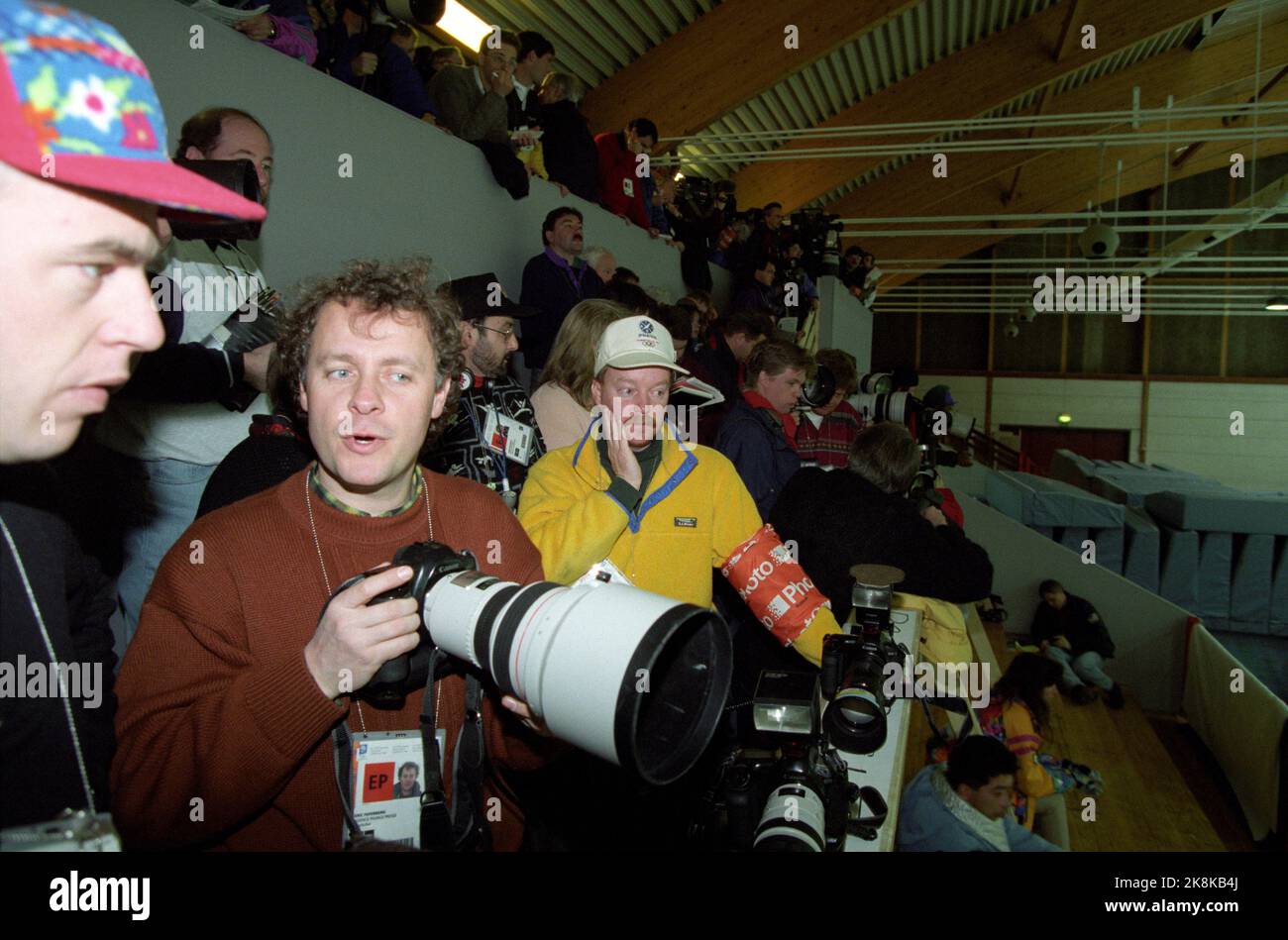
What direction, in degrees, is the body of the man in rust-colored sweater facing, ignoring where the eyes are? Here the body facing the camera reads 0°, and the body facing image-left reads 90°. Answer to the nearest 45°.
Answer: approximately 0°

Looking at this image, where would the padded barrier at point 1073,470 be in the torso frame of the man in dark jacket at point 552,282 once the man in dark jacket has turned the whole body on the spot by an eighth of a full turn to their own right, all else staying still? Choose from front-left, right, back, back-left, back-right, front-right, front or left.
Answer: back-left

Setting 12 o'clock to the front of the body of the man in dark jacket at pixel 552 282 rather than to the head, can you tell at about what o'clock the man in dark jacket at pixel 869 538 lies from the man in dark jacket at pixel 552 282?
the man in dark jacket at pixel 869 538 is roughly at 12 o'clock from the man in dark jacket at pixel 552 282.

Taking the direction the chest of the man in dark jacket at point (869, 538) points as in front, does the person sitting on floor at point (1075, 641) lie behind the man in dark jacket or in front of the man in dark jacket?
in front

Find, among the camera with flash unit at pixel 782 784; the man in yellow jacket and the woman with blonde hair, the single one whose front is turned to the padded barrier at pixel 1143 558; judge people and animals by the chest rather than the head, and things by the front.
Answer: the woman with blonde hair

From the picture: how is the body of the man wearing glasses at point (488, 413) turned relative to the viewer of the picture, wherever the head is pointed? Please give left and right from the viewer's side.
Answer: facing the viewer and to the right of the viewer

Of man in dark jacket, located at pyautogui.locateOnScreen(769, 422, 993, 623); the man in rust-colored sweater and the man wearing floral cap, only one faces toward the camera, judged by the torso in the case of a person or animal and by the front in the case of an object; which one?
the man in rust-colored sweater

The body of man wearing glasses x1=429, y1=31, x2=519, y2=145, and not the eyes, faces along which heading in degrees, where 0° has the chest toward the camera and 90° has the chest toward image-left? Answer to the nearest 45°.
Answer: approximately 315°

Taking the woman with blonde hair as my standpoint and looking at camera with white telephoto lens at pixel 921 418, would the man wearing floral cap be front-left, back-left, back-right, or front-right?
back-right

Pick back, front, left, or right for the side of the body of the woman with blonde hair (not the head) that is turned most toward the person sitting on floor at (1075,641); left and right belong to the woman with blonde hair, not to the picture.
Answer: front

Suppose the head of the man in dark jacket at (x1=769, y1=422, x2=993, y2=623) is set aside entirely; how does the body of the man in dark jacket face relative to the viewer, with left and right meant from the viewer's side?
facing away from the viewer and to the right of the viewer

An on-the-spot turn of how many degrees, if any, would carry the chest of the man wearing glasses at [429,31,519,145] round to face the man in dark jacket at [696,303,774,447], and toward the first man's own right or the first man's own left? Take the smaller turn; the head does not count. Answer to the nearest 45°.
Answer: approximately 90° to the first man's own left
